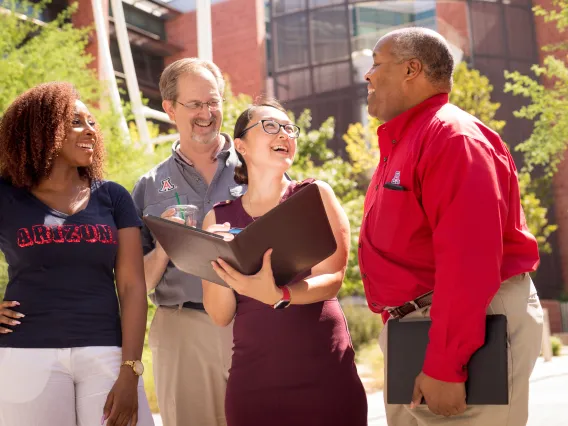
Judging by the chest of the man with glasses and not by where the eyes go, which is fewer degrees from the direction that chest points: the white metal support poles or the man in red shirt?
the man in red shirt

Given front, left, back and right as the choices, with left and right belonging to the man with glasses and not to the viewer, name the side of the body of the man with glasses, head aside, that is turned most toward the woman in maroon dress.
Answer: front

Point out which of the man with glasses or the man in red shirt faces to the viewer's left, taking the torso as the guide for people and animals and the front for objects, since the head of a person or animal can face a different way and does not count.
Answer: the man in red shirt

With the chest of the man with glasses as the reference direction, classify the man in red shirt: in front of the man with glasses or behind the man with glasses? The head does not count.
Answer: in front

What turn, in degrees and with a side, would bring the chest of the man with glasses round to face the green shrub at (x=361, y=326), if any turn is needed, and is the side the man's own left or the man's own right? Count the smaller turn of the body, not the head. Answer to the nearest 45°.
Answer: approximately 135° to the man's own left

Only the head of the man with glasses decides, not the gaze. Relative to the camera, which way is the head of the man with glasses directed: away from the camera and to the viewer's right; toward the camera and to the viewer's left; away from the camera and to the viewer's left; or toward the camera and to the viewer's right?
toward the camera and to the viewer's right

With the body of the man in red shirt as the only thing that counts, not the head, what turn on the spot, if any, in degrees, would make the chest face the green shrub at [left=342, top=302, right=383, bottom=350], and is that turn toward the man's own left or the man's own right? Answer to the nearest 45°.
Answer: approximately 90° to the man's own right

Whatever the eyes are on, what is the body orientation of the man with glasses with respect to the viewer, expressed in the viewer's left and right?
facing the viewer and to the right of the viewer

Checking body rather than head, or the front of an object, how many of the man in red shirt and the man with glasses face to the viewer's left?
1

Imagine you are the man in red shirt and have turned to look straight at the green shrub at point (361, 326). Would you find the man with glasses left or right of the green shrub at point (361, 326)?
left

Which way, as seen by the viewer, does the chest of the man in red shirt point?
to the viewer's left

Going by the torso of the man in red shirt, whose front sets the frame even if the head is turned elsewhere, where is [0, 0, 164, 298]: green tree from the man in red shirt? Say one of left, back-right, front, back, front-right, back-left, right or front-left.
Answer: front-right

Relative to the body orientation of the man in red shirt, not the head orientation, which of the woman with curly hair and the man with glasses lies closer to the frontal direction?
the woman with curly hair

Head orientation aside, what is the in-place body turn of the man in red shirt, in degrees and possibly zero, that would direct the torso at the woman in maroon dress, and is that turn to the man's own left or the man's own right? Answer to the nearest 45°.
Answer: approximately 45° to the man's own right

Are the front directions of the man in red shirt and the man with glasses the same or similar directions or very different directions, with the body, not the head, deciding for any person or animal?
very different directions

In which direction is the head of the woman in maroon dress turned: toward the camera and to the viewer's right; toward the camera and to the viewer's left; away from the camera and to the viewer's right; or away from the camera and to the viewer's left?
toward the camera and to the viewer's right
